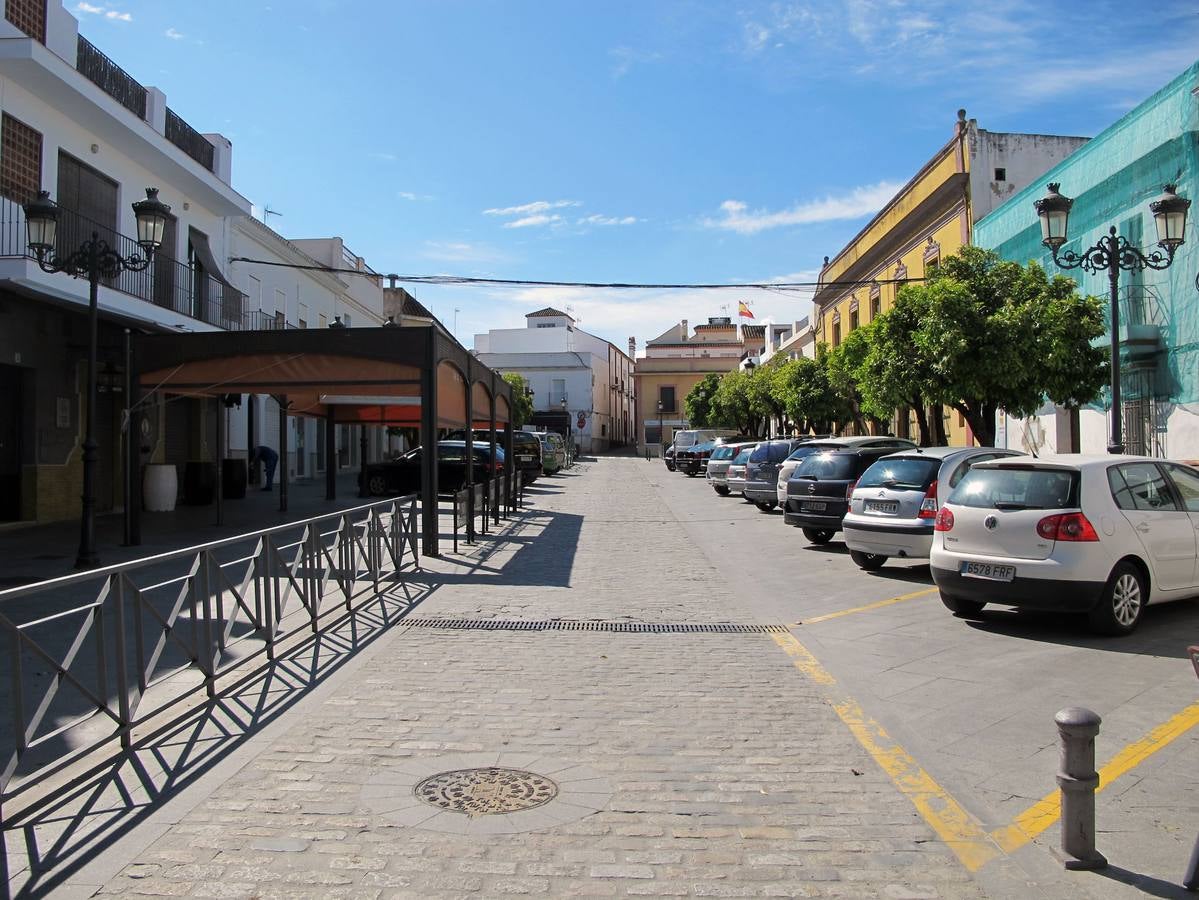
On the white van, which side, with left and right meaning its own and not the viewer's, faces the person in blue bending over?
front

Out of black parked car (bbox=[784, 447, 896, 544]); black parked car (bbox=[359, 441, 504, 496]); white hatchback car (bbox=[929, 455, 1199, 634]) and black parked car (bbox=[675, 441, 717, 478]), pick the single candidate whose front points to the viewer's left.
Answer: black parked car (bbox=[359, 441, 504, 496])

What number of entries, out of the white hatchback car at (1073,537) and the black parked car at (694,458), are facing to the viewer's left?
0

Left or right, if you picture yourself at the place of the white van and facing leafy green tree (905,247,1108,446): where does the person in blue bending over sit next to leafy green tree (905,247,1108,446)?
right

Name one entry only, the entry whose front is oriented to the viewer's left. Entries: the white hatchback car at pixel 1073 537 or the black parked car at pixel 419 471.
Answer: the black parked car

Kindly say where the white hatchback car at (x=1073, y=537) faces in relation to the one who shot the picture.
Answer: facing away from the viewer and to the right of the viewer

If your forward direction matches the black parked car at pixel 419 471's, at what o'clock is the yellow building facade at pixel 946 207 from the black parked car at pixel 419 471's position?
The yellow building facade is roughly at 6 o'clock from the black parked car.

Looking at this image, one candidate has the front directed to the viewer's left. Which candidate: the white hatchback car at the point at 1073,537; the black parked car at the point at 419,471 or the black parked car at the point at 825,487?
the black parked car at the point at 419,471

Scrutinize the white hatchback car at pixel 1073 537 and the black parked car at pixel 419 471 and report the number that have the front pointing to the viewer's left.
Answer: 1

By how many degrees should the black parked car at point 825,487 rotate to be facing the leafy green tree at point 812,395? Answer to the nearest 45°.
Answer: approximately 45° to its left

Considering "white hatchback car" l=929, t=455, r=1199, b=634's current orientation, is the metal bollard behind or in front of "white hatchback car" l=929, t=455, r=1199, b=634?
behind
